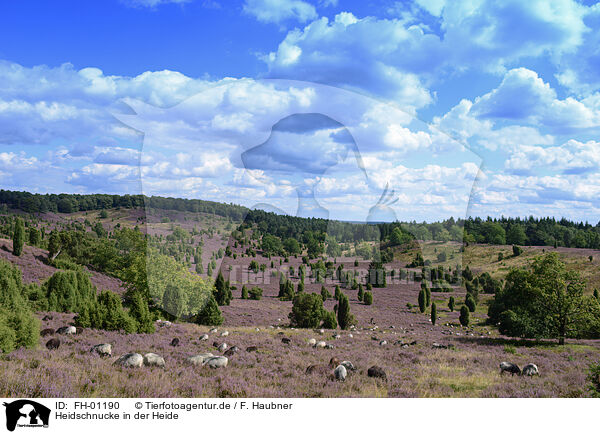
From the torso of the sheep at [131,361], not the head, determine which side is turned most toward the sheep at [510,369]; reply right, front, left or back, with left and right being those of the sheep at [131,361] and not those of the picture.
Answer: back

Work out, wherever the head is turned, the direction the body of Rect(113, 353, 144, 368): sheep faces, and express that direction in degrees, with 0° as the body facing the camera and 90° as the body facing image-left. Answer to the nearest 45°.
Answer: approximately 90°
